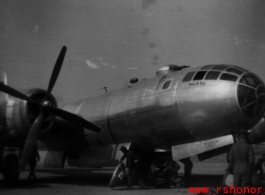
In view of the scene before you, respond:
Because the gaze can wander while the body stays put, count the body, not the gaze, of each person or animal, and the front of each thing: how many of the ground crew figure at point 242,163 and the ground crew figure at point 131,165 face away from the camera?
1

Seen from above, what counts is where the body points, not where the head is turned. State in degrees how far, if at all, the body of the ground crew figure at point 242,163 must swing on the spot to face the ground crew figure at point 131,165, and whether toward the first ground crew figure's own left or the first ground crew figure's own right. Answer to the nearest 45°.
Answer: approximately 45° to the first ground crew figure's own left

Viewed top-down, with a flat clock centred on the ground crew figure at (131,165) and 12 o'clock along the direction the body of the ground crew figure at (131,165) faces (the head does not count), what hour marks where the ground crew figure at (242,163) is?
the ground crew figure at (242,163) is roughly at 8 o'clock from the ground crew figure at (131,165).

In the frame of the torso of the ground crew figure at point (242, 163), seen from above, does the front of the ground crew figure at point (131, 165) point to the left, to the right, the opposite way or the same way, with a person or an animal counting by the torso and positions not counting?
to the left
